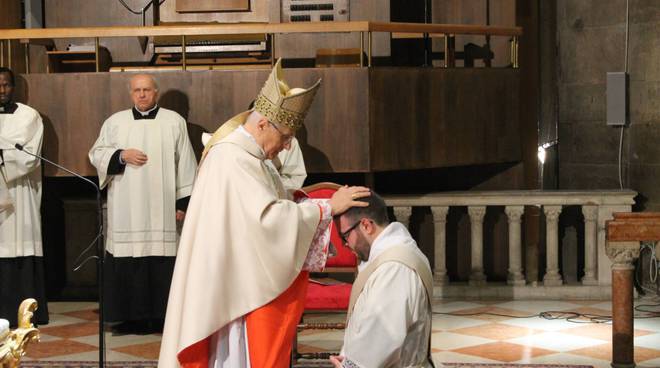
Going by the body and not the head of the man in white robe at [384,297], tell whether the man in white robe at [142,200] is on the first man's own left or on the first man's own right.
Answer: on the first man's own right

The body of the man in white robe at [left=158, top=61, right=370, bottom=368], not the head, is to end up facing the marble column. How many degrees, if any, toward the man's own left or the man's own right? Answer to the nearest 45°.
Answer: approximately 45° to the man's own left

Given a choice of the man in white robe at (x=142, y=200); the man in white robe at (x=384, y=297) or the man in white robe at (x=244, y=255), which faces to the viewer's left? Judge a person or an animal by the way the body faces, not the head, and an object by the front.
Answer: the man in white robe at (x=384, y=297)

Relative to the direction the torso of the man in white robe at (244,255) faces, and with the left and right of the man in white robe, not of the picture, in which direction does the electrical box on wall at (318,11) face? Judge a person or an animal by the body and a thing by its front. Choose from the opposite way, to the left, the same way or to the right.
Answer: to the right

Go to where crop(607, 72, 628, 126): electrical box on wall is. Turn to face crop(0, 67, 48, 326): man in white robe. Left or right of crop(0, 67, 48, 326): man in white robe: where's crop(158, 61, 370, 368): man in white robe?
left

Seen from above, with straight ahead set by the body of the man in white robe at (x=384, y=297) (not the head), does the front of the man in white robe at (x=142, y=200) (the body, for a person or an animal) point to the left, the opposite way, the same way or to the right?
to the left

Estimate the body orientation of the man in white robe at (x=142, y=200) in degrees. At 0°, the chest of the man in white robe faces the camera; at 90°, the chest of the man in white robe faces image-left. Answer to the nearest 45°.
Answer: approximately 0°

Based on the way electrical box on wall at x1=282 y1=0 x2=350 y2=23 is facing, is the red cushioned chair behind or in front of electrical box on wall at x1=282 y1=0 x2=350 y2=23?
in front

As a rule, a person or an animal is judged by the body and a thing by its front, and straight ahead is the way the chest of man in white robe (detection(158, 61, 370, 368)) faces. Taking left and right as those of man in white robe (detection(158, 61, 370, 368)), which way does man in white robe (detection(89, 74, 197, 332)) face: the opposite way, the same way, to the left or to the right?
to the right

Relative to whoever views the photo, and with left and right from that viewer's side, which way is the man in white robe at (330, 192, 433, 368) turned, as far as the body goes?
facing to the left of the viewer

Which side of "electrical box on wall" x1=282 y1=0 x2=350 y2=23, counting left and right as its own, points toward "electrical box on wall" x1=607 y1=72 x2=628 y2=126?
left

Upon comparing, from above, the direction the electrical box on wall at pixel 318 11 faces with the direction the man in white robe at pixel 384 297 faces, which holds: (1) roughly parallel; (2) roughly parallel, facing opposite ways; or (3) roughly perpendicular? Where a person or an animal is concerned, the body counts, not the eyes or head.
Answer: roughly perpendicular

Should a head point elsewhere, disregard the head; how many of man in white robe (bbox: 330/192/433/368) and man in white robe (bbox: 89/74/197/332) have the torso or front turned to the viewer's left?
1

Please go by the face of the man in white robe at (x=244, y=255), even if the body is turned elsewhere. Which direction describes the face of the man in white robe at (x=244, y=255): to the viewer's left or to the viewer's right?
to the viewer's right

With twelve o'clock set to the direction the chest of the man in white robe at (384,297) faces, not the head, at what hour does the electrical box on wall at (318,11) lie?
The electrical box on wall is roughly at 3 o'clock from the man in white robe.

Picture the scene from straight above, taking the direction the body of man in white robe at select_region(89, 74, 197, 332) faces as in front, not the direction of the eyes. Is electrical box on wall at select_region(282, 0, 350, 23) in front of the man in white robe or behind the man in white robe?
behind
